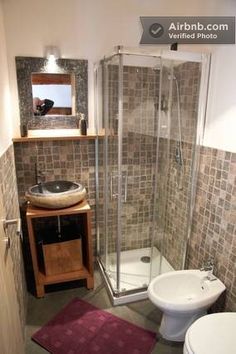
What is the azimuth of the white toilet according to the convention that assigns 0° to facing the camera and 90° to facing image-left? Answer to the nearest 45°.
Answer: approximately 90°

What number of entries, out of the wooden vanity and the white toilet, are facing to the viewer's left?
1

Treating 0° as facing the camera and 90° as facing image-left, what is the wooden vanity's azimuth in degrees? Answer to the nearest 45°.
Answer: approximately 0°

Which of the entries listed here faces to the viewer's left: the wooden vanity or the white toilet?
the white toilet

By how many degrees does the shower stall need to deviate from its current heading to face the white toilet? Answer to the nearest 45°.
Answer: approximately 45° to its left

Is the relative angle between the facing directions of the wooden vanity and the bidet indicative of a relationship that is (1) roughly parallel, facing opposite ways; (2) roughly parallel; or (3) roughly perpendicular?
roughly perpendicular

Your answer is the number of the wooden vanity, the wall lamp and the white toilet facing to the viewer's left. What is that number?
1

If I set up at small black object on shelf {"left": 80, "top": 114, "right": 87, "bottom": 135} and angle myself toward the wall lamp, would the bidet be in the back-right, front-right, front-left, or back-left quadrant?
back-left

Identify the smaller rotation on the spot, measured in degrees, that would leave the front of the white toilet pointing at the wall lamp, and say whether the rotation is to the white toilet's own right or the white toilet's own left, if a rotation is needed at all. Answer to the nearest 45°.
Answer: approximately 45° to the white toilet's own right

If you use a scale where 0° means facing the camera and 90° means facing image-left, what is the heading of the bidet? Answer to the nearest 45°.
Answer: approximately 45°

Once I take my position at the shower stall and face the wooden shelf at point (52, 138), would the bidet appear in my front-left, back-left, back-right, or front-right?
back-left
